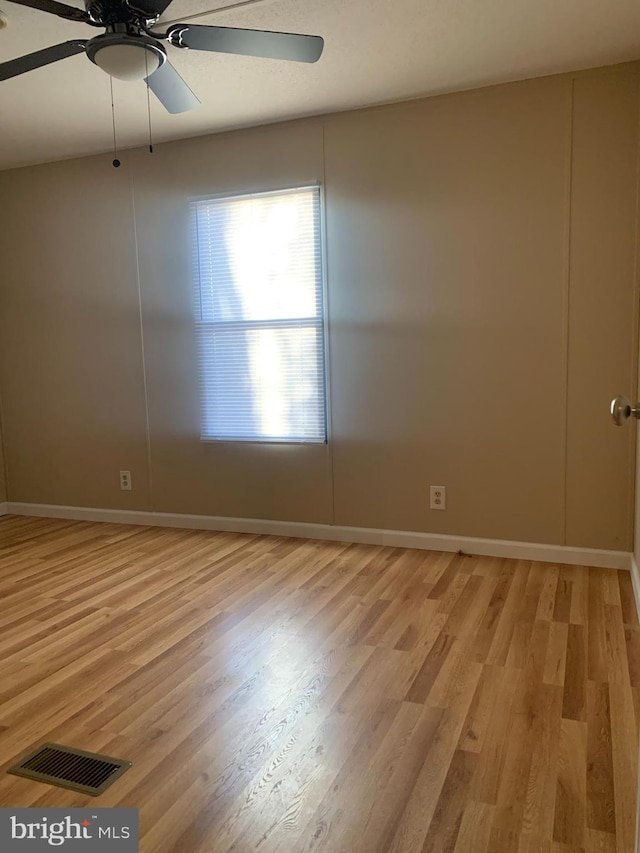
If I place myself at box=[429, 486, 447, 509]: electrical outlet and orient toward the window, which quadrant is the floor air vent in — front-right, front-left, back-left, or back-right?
front-left

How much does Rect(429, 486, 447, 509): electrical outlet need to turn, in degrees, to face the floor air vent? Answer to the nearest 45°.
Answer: approximately 45° to its right

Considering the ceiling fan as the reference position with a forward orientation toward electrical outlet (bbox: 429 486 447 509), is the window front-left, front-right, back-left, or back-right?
front-left

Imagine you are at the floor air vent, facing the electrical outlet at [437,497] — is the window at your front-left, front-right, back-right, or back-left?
front-left

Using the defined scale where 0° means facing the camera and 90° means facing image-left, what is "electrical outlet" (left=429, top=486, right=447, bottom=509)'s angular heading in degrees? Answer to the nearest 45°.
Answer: approximately 0°
